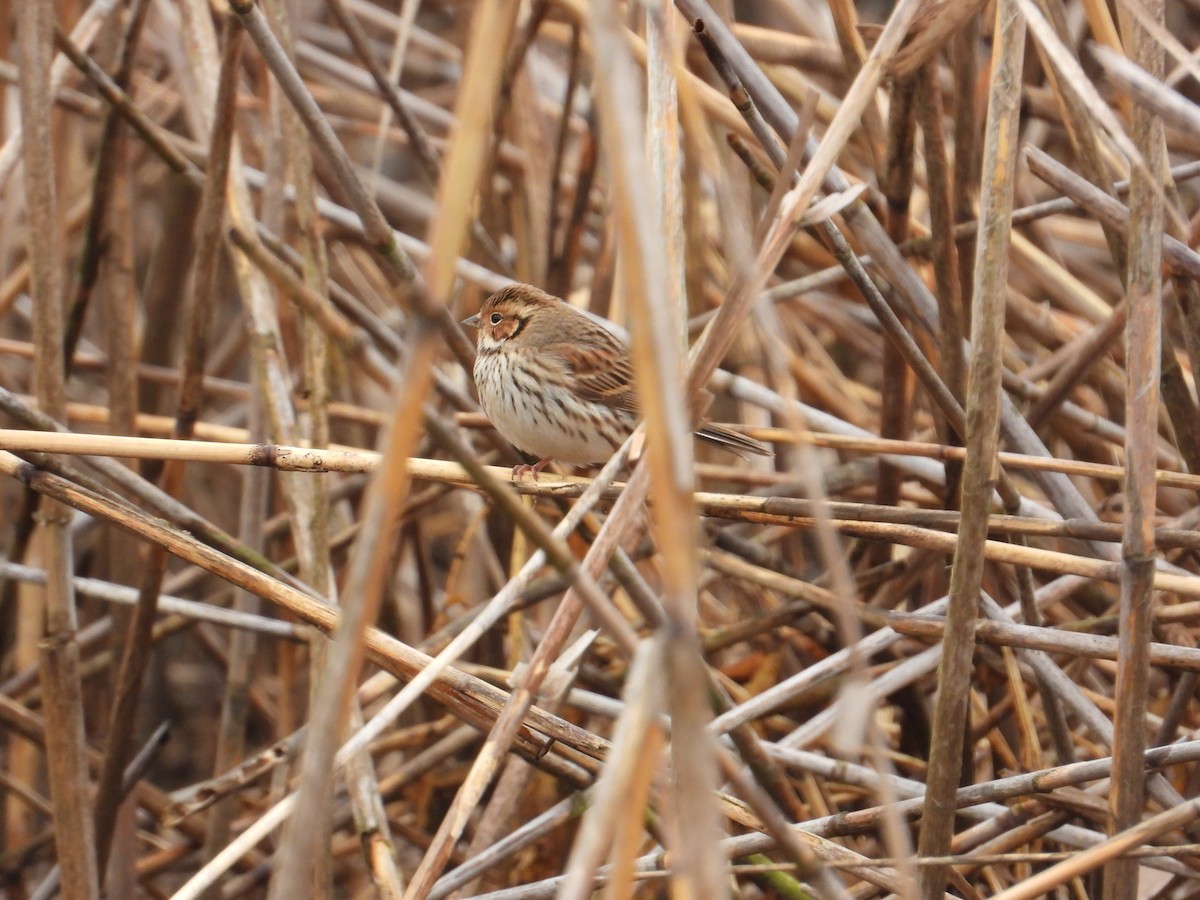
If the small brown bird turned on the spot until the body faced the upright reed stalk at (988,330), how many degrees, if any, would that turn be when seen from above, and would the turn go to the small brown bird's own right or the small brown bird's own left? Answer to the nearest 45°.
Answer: approximately 135° to the small brown bird's own left

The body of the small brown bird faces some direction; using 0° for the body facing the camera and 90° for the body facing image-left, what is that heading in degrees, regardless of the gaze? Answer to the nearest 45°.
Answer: approximately 90°
